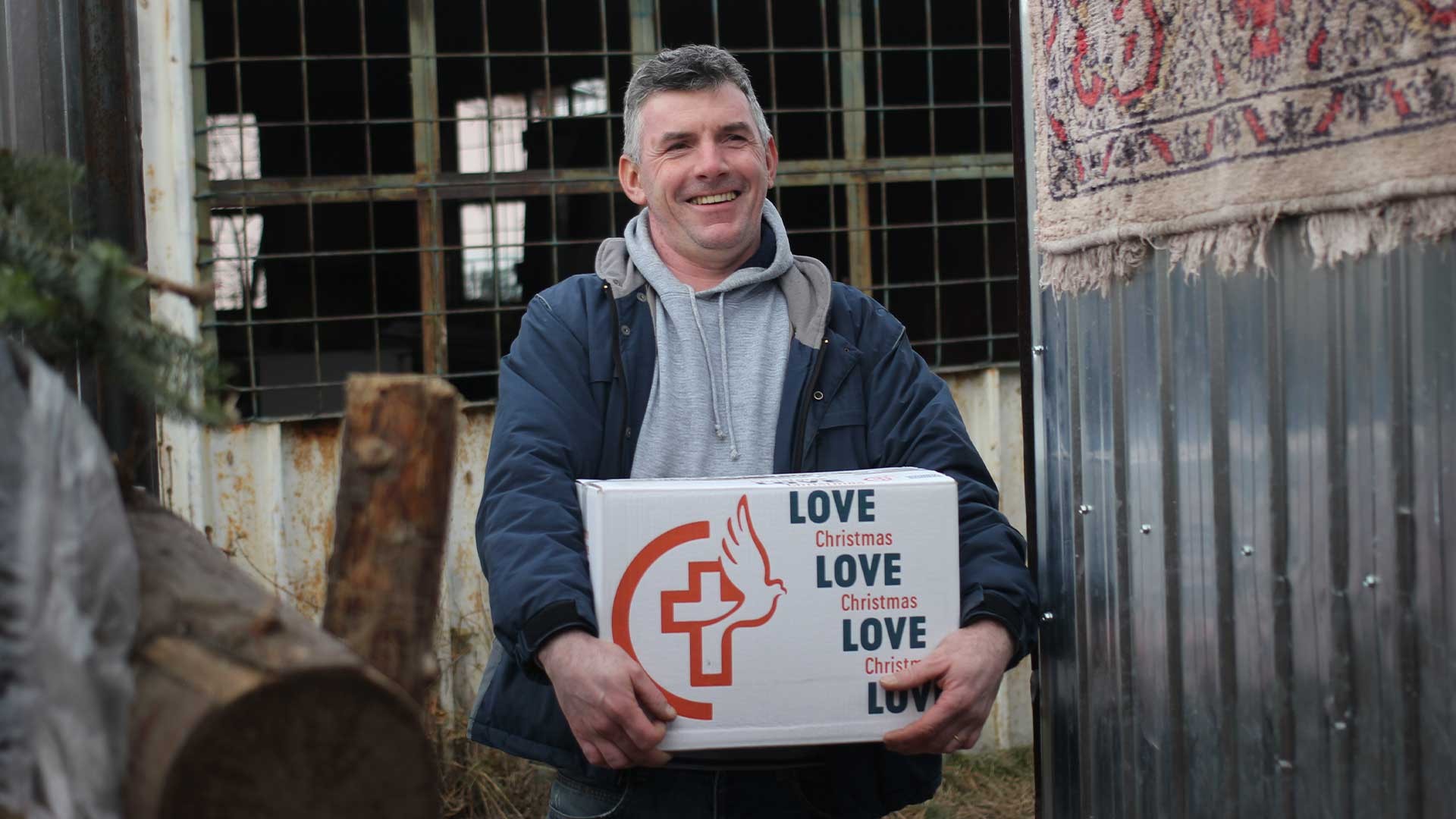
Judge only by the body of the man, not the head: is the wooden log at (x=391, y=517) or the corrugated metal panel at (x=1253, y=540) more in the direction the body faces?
the wooden log

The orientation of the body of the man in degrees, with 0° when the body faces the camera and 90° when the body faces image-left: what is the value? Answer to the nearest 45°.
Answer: approximately 0°

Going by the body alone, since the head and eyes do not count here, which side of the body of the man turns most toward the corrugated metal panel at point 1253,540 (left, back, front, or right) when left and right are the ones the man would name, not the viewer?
left

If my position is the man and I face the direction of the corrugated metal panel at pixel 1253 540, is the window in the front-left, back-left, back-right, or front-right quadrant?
back-left

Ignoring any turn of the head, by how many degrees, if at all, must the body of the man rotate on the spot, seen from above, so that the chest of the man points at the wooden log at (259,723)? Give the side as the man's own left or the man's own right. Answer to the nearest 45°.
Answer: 0° — they already face it

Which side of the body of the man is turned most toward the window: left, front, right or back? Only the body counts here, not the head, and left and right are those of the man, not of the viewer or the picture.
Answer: back

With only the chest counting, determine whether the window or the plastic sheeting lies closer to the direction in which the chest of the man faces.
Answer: the plastic sheeting

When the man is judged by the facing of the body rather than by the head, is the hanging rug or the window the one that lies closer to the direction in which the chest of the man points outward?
the hanging rug
